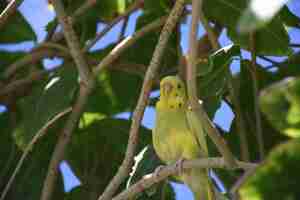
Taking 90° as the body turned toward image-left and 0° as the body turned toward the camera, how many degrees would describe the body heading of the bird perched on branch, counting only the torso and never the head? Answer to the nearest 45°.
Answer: approximately 45°

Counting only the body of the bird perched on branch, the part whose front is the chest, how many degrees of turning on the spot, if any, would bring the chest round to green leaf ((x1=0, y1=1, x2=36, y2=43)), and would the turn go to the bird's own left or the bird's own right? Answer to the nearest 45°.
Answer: approximately 90° to the bird's own right

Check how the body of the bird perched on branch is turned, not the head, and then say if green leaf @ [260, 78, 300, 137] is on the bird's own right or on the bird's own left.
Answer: on the bird's own left

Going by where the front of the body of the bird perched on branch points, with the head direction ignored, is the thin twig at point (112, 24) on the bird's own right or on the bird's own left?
on the bird's own right

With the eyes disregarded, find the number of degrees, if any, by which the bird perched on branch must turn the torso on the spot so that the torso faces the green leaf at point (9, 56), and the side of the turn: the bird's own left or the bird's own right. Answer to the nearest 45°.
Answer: approximately 90° to the bird's own right

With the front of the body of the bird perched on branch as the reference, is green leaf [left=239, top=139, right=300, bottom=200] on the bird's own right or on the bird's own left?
on the bird's own left

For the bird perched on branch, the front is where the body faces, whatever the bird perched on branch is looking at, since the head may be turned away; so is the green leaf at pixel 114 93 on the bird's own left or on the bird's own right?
on the bird's own right
